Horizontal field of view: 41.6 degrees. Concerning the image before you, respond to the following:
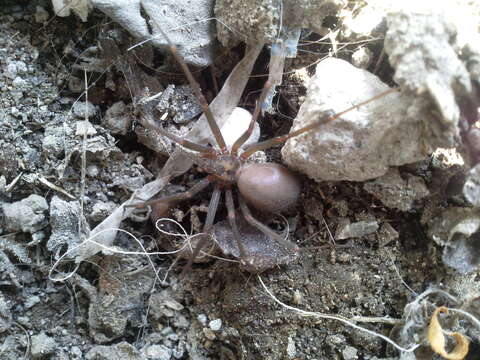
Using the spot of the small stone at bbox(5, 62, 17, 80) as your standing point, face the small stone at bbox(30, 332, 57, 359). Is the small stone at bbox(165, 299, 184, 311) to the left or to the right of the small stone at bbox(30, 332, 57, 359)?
left

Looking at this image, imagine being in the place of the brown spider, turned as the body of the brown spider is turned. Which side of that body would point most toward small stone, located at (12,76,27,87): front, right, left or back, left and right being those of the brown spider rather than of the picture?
front

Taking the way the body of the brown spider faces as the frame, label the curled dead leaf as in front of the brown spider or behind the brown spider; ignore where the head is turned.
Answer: behind

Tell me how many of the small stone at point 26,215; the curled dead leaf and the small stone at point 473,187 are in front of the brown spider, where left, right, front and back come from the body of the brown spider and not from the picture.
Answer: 1

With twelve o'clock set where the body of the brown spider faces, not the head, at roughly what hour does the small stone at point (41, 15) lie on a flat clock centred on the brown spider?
The small stone is roughly at 1 o'clock from the brown spider.

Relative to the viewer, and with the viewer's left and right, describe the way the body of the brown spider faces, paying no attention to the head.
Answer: facing to the left of the viewer
